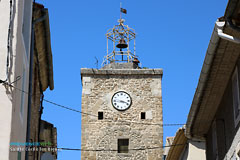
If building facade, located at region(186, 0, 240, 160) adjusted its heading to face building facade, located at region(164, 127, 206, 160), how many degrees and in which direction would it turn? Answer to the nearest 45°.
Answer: approximately 90° to its right

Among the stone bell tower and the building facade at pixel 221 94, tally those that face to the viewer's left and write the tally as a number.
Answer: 1

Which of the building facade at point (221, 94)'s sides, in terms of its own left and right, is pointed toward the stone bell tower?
right

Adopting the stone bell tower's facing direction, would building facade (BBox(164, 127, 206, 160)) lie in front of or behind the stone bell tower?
in front

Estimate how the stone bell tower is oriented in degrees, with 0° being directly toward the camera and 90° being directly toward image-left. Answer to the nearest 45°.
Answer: approximately 0°

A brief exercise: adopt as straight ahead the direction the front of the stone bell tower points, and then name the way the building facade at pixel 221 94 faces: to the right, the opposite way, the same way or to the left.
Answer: to the right

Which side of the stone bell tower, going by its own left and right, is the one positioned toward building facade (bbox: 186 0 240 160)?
front

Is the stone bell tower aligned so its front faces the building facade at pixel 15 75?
yes

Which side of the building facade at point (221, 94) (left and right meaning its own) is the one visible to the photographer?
left
